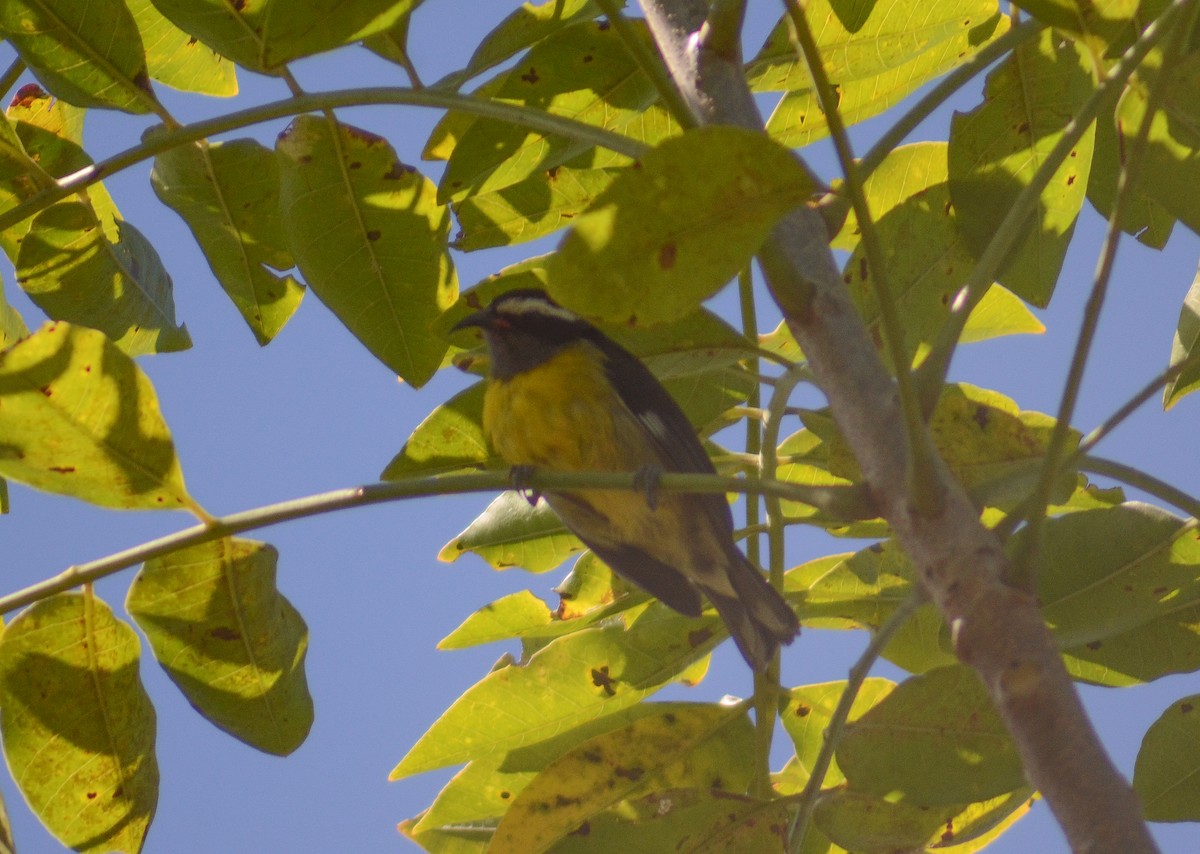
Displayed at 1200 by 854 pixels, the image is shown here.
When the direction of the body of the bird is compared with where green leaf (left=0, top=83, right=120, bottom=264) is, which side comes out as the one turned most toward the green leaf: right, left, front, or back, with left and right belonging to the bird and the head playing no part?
front

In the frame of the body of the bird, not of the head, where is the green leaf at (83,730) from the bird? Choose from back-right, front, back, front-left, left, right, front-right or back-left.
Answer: front

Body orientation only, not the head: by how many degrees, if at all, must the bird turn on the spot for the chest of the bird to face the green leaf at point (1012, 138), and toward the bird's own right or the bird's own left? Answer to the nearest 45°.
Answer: approximately 90° to the bird's own left

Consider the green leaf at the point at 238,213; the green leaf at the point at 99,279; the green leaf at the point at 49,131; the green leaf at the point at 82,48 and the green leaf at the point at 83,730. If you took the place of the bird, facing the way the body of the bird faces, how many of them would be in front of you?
5

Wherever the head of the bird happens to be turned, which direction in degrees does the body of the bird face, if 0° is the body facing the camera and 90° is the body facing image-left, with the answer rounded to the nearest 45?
approximately 45°

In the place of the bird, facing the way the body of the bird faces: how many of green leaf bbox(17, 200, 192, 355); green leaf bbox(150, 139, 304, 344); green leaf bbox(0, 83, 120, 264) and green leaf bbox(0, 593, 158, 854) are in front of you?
4

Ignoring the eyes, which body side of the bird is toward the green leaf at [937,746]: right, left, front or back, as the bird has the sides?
left
